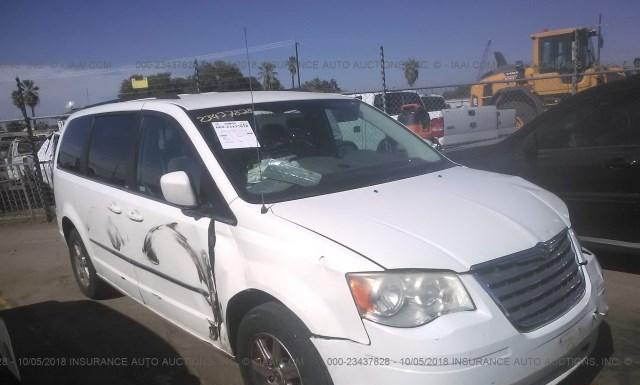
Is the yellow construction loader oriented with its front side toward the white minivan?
no

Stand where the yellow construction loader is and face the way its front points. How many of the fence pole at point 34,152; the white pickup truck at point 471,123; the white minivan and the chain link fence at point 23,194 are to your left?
0

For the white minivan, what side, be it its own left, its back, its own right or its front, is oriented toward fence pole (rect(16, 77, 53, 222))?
back

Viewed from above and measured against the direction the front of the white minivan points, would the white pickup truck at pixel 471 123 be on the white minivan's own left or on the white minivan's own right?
on the white minivan's own left

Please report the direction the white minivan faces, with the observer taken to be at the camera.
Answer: facing the viewer and to the right of the viewer

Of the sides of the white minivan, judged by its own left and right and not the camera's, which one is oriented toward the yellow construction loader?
left

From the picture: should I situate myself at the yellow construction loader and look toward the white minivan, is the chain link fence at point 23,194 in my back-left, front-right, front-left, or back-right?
front-right
